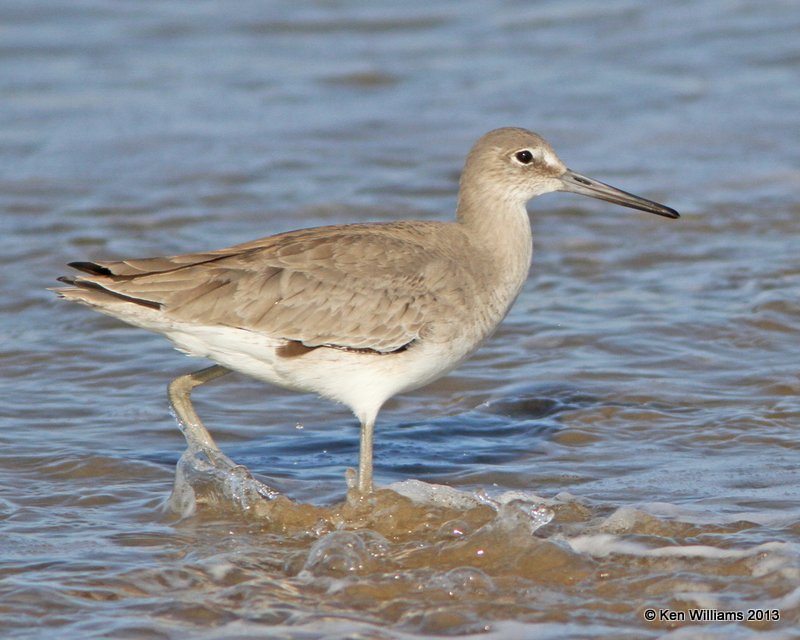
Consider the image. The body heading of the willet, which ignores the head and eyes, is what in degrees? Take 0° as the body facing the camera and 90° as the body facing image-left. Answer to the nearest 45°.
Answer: approximately 270°
